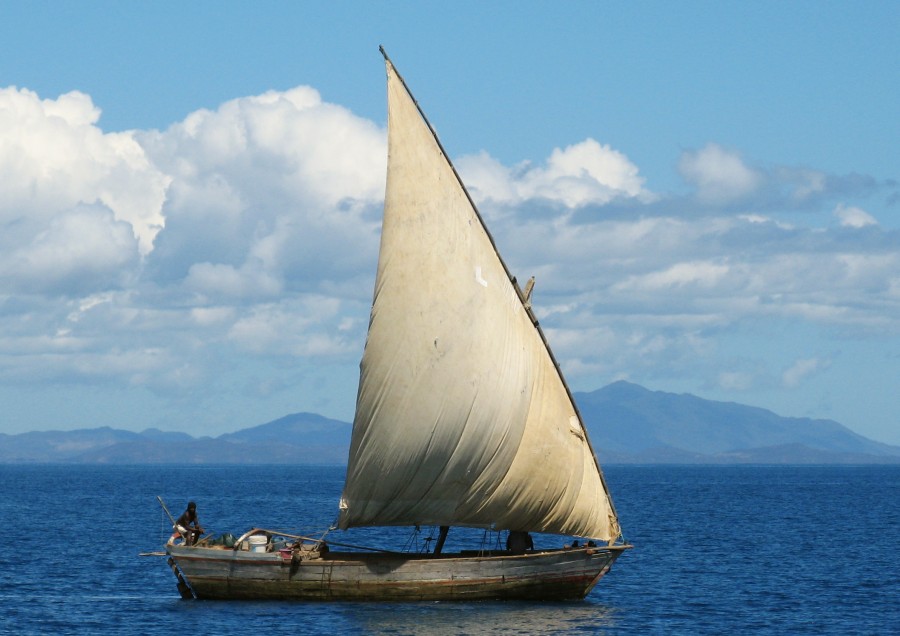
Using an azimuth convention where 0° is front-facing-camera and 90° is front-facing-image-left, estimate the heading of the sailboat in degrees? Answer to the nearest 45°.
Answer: approximately 270°
